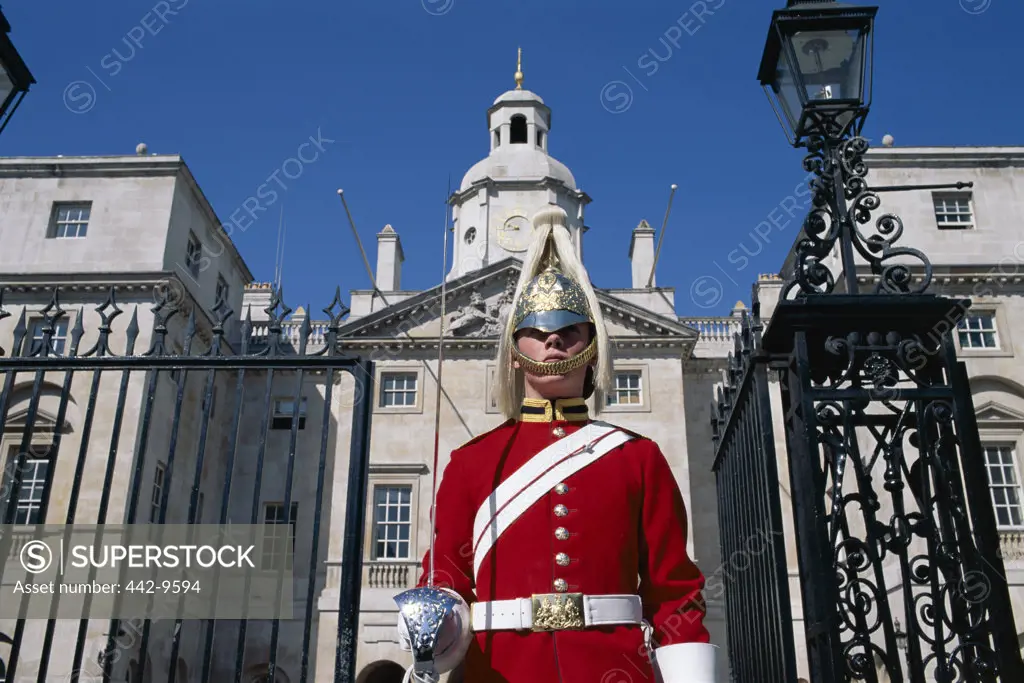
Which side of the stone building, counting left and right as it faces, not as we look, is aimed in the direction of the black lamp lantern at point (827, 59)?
front

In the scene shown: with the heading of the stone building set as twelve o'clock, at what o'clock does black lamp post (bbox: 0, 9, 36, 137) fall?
The black lamp post is roughly at 12 o'clock from the stone building.

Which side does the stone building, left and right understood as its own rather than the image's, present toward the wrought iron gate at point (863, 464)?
front

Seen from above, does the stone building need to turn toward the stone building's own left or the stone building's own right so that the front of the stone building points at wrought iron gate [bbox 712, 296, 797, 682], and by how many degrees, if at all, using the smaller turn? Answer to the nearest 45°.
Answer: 0° — it already faces it

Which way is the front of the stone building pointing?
toward the camera
